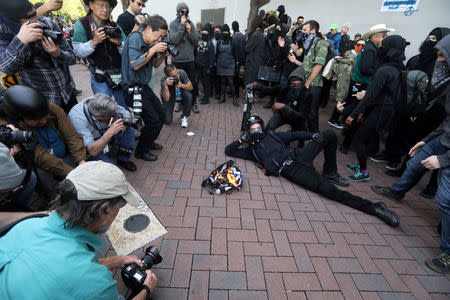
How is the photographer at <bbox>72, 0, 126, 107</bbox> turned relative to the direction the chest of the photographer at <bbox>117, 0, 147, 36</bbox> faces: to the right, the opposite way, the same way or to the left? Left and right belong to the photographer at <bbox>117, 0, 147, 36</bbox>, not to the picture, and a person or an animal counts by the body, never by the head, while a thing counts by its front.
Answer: the same way

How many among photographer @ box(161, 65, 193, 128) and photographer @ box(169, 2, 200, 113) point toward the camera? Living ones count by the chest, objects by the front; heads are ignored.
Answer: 2

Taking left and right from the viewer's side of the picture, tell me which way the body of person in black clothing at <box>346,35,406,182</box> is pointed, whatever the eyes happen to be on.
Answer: facing to the left of the viewer

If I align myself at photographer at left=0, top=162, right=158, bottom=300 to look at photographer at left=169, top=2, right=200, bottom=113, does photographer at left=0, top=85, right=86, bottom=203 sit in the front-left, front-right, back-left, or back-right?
front-left

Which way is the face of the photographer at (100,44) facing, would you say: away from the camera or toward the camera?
toward the camera

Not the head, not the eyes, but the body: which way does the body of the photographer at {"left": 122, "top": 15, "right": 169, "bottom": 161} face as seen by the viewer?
to the viewer's right

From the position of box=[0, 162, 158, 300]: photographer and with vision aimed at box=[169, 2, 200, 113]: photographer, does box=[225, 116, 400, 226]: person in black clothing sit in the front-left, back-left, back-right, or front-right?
front-right

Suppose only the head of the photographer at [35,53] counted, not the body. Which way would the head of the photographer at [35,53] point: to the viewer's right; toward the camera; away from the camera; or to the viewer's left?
to the viewer's right

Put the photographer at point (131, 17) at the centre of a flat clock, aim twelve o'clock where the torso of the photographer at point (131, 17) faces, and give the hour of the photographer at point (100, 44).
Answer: the photographer at point (100, 44) is roughly at 2 o'clock from the photographer at point (131, 17).

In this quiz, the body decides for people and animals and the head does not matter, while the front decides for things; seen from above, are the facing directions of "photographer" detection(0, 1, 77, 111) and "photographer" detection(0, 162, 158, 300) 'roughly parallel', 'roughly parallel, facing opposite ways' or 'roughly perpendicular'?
roughly perpendicular

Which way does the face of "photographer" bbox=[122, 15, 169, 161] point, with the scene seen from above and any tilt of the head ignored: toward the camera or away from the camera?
toward the camera

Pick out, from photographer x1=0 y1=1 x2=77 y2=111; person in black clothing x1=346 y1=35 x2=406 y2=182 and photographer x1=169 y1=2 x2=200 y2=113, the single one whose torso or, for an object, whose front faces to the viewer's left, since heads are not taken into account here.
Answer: the person in black clothing

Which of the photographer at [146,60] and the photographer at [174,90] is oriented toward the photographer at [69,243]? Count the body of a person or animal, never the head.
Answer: the photographer at [174,90]

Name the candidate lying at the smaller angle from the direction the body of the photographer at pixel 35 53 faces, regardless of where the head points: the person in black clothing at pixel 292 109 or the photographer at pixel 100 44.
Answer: the person in black clothing

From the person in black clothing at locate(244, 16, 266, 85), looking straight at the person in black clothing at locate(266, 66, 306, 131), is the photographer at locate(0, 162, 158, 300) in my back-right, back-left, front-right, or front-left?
front-right

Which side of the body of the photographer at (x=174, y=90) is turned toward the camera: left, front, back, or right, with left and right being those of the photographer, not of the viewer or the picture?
front

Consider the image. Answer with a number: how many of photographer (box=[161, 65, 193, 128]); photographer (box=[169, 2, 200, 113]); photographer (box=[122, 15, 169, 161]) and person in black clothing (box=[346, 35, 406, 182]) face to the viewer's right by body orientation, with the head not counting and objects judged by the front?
1
